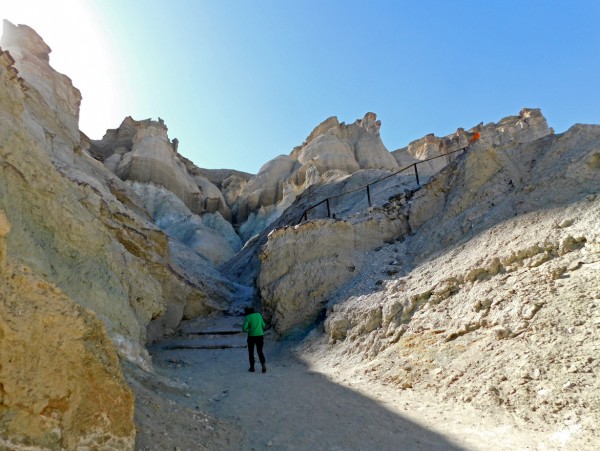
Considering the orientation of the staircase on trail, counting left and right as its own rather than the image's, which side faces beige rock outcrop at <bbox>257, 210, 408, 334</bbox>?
left

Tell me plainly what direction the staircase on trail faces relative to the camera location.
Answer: facing the viewer
